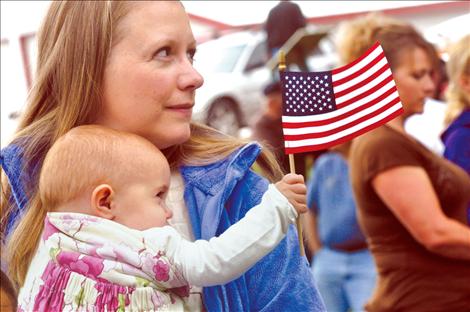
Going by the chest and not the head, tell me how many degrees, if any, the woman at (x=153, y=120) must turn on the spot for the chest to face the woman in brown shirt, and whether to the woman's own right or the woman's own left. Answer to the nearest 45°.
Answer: approximately 90° to the woman's own left

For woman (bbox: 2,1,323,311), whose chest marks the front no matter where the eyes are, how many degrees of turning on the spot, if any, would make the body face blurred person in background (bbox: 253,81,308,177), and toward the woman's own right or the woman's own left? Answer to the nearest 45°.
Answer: approximately 135° to the woman's own left

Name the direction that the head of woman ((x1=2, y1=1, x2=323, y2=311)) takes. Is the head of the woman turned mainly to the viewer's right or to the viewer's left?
to the viewer's right

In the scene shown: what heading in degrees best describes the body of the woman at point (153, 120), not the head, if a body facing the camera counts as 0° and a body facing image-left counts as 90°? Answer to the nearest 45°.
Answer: approximately 315°
